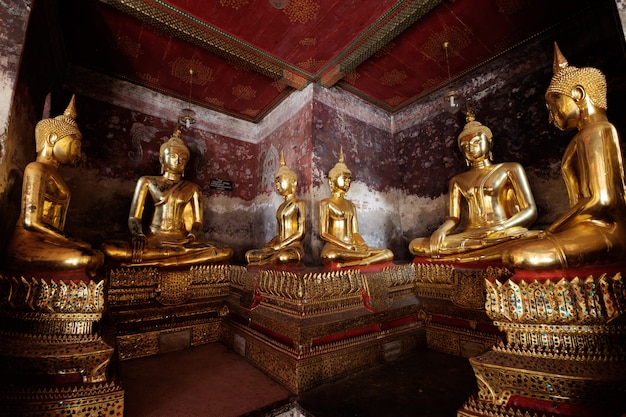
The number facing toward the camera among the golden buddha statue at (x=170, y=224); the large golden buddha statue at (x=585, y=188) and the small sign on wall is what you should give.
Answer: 2

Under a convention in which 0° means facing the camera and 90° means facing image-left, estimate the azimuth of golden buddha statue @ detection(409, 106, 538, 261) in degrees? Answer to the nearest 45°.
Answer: approximately 45°

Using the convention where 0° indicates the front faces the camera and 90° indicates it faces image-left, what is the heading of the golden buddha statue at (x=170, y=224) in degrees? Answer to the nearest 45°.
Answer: approximately 0°

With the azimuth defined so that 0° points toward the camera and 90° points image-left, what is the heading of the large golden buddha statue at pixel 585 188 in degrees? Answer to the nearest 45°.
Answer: approximately 90°

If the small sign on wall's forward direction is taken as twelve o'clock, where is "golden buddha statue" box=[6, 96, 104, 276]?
The golden buddha statue is roughly at 1 o'clock from the small sign on wall.

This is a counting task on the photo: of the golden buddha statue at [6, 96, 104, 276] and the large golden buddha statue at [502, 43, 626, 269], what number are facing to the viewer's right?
1

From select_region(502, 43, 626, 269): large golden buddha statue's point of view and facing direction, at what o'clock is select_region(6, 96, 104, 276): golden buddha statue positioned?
The golden buddha statue is roughly at 11 o'clock from the large golden buddha statue.

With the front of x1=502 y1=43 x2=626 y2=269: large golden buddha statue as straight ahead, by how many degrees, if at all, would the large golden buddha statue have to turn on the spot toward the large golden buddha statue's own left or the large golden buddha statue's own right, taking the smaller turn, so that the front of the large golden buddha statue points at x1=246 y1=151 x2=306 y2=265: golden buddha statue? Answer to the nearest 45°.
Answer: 0° — it already faces it

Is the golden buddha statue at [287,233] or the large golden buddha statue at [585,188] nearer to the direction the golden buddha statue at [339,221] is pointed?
the large golden buddha statue

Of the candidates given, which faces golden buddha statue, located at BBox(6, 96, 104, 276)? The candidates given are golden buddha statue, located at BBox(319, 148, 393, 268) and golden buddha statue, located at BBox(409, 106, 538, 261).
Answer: golden buddha statue, located at BBox(409, 106, 538, 261)

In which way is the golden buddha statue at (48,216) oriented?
to the viewer's right

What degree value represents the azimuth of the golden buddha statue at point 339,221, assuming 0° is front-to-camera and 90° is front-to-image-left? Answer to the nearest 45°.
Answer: approximately 315°

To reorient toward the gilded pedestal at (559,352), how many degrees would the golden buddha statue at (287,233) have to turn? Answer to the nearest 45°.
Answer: approximately 90° to its left
